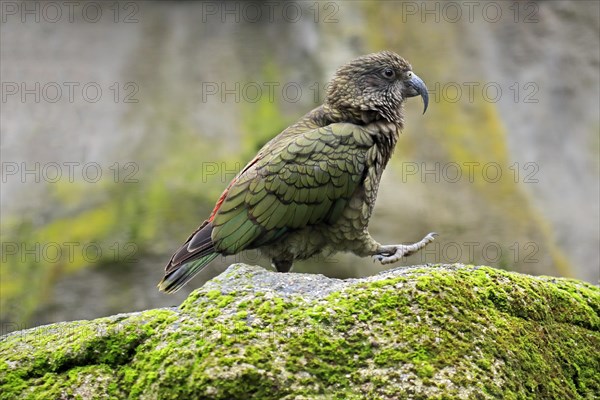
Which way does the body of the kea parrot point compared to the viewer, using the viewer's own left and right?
facing to the right of the viewer
